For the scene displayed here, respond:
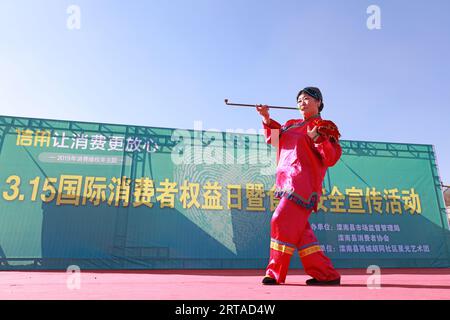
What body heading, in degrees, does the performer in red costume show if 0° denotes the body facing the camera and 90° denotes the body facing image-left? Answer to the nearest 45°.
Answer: approximately 45°

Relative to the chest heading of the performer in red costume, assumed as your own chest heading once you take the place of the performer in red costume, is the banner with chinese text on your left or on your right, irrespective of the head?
on your right
